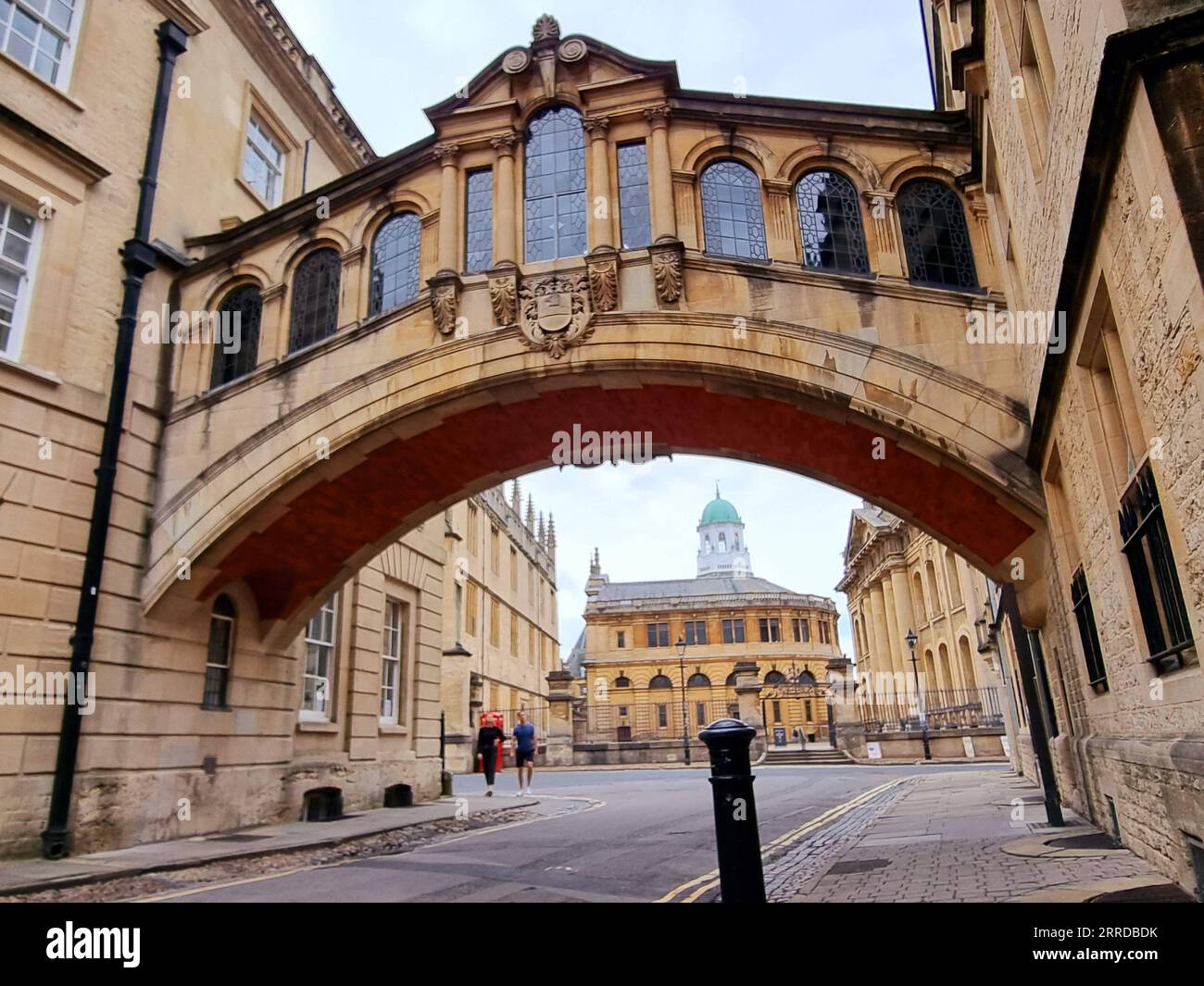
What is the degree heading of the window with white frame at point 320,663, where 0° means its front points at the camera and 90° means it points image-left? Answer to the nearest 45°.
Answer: approximately 315°

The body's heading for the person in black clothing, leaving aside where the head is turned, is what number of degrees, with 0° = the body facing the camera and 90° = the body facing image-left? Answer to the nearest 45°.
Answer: approximately 0°

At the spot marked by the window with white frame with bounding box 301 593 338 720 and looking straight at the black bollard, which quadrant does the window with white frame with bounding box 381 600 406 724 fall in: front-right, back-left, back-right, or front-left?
back-left

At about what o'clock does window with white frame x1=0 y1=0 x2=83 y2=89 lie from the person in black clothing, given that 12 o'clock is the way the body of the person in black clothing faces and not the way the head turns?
The window with white frame is roughly at 1 o'clock from the person in black clothing.

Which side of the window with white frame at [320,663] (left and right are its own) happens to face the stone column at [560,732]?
left

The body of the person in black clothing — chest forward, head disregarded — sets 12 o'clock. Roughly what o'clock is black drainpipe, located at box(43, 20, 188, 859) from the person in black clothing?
The black drainpipe is roughly at 1 o'clock from the person in black clothing.
